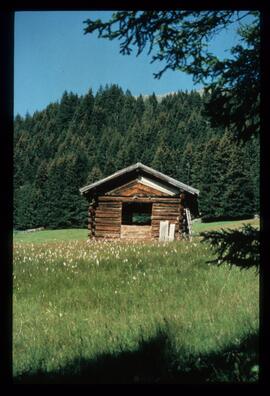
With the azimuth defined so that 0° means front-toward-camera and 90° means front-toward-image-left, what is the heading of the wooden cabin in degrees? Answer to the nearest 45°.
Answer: approximately 0°
